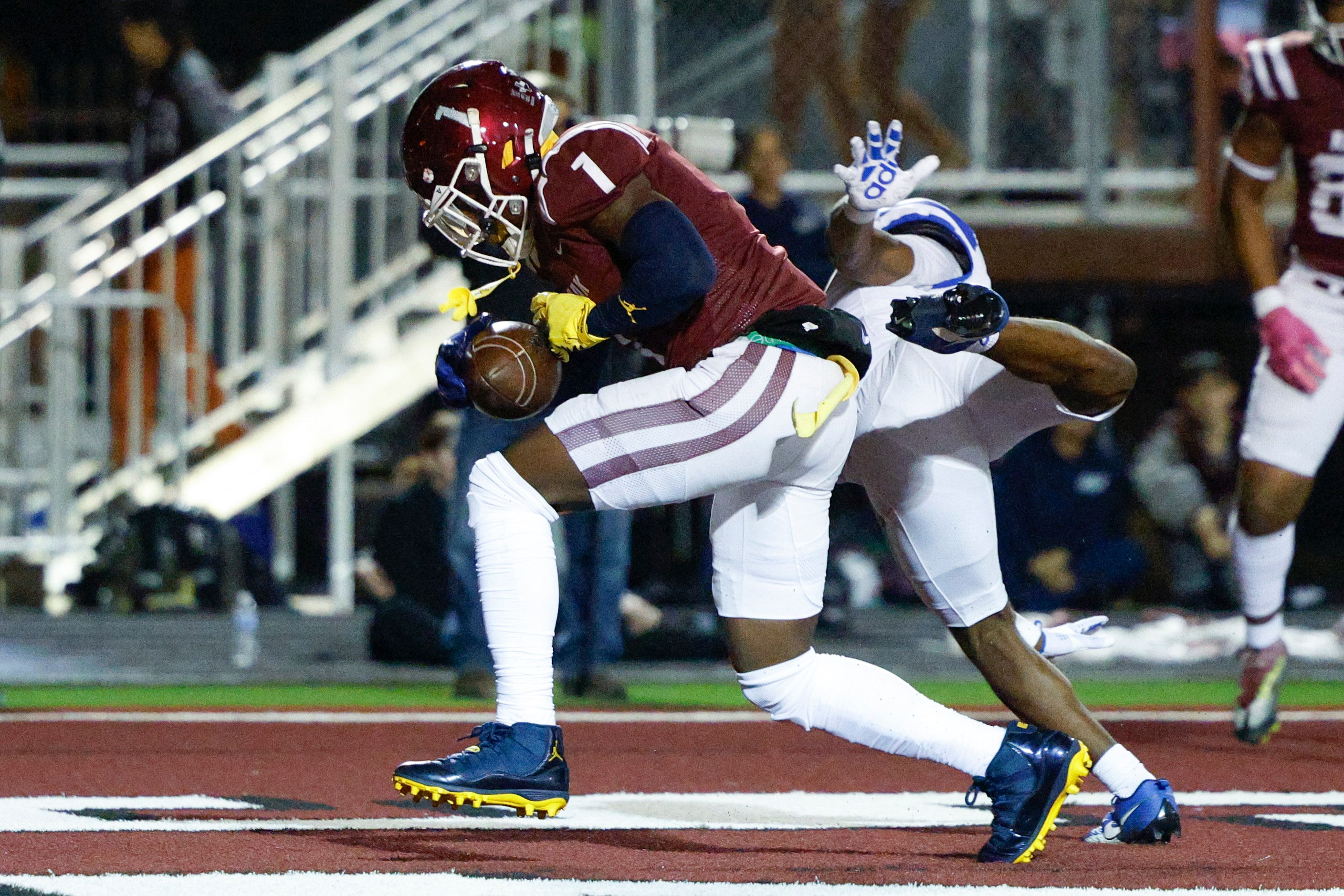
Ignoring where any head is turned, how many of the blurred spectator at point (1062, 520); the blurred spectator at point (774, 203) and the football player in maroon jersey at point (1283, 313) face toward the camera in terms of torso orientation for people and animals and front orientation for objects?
3

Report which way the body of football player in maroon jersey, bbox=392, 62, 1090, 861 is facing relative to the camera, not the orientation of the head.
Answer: to the viewer's left

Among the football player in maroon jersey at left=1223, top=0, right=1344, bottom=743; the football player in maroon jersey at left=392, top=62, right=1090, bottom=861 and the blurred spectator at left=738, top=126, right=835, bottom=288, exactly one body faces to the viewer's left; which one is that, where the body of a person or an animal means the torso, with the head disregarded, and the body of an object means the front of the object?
the football player in maroon jersey at left=392, top=62, right=1090, bottom=861

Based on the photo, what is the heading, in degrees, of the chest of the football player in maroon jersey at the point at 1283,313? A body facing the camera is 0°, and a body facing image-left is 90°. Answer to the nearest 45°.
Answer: approximately 0°

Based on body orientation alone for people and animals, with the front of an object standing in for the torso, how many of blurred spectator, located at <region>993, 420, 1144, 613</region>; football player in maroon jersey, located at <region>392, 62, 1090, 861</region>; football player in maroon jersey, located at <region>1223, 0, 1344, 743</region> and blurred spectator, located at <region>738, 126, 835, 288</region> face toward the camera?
3
